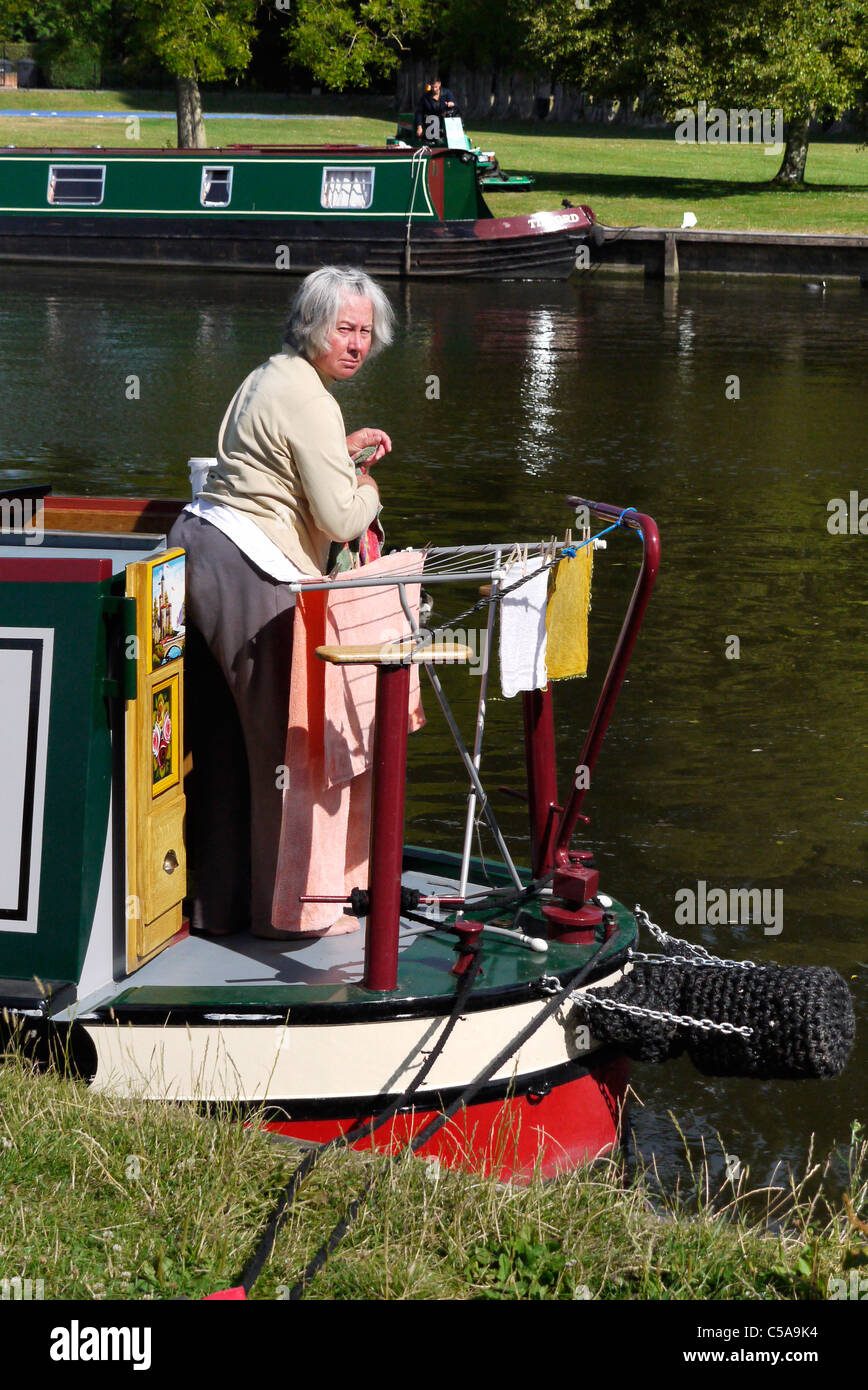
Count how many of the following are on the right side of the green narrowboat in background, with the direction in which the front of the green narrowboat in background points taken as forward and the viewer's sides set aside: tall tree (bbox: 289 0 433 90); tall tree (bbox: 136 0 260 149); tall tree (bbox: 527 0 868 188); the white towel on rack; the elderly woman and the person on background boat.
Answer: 2

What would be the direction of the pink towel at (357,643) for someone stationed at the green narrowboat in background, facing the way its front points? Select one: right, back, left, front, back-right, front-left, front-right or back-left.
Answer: right

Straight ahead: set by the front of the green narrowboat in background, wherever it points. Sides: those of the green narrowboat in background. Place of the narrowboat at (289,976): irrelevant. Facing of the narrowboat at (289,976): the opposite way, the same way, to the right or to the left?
the opposite way

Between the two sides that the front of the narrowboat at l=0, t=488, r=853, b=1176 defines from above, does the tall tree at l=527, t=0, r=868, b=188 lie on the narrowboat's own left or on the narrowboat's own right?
on the narrowboat's own right

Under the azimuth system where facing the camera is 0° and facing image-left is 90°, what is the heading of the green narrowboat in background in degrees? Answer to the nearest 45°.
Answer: approximately 270°

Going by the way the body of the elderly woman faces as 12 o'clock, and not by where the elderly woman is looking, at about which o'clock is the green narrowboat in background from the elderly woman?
The green narrowboat in background is roughly at 9 o'clock from the elderly woman.

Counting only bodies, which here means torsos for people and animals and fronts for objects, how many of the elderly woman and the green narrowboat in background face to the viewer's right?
2

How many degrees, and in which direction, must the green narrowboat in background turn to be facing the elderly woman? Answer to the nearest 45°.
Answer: approximately 90° to its right

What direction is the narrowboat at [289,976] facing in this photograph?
to the viewer's left

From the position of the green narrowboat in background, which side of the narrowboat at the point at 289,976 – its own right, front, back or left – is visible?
right

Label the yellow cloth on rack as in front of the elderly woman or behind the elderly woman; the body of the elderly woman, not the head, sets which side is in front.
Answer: in front

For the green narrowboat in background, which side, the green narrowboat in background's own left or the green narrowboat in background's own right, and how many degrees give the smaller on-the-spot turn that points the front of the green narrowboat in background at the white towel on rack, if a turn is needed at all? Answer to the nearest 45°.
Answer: approximately 90° to the green narrowboat in background's own right

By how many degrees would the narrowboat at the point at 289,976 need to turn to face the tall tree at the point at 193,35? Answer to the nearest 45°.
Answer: approximately 90° to its right

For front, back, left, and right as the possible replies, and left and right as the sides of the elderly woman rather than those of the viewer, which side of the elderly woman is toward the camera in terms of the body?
right

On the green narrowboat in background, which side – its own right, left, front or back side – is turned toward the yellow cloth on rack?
right
